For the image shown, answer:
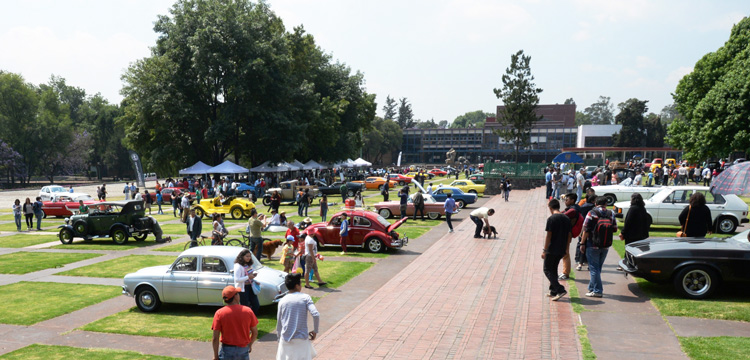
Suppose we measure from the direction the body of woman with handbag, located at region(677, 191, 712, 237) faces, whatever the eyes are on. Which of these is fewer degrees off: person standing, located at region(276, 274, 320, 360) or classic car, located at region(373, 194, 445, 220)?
the classic car

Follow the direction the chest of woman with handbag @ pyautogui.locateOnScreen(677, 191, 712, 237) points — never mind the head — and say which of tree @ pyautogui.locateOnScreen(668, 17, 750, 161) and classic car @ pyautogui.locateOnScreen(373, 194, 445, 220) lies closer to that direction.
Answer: the tree

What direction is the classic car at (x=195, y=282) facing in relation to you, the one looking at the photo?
facing to the left of the viewer

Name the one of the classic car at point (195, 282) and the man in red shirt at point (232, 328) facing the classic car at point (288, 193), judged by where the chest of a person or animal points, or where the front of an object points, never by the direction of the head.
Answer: the man in red shirt

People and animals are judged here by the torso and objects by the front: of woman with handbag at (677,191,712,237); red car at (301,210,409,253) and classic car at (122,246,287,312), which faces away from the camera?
the woman with handbag

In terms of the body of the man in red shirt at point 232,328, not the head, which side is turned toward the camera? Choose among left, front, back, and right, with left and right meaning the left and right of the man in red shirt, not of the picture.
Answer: back

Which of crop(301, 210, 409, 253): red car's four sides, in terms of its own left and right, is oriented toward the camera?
left

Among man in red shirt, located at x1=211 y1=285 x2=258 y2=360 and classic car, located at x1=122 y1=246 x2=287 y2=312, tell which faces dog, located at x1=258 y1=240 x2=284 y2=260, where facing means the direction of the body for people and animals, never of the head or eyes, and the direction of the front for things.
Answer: the man in red shirt

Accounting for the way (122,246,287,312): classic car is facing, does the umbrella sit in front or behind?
behind

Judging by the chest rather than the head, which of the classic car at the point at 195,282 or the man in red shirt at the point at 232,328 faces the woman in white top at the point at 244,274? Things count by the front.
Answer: the man in red shirt

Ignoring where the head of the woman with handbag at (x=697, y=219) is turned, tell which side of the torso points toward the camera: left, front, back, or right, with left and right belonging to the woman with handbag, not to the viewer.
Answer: back

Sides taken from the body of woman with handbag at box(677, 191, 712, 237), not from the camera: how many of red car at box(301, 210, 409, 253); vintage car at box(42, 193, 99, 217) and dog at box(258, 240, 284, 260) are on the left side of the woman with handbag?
3
